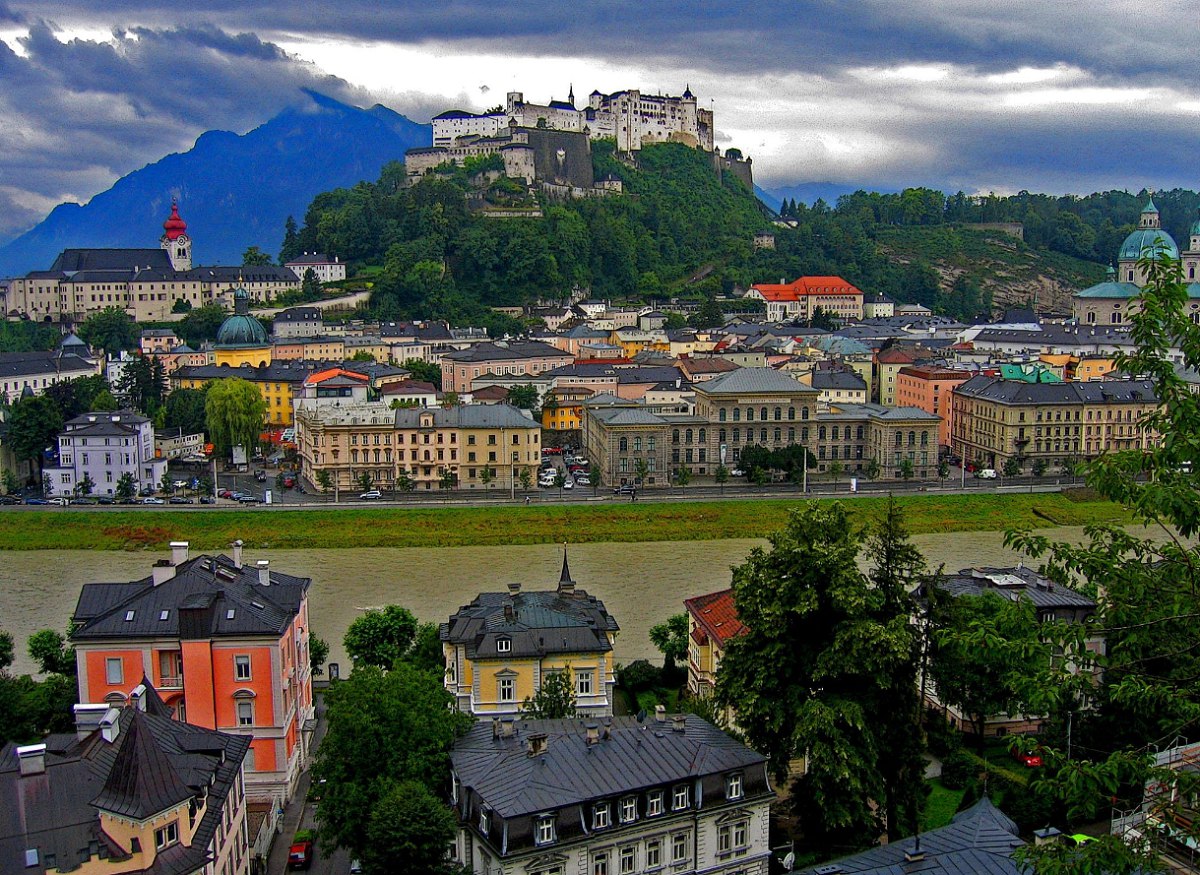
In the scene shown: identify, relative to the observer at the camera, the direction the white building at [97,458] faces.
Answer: facing the viewer

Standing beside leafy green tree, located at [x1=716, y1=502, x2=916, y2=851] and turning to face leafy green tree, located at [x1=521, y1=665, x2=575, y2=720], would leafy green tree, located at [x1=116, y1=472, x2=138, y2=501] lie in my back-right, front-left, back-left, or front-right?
front-right

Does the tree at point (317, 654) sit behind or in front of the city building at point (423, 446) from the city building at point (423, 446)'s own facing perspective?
in front

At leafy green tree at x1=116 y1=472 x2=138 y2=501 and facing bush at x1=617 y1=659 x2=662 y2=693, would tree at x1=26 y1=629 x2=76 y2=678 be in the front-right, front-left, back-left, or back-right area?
front-right

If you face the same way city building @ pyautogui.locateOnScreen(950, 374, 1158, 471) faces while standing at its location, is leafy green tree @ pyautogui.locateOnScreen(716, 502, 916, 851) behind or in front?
in front

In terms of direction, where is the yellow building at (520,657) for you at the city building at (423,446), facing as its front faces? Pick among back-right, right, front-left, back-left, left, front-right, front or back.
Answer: front

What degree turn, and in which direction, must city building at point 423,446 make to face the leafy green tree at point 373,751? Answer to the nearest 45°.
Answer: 0° — it already faces it

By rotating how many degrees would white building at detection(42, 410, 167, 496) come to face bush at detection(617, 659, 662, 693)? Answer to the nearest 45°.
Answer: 0° — it already faces it

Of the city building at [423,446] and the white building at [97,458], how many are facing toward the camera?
2

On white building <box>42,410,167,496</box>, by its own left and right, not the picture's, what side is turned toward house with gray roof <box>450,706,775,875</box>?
front

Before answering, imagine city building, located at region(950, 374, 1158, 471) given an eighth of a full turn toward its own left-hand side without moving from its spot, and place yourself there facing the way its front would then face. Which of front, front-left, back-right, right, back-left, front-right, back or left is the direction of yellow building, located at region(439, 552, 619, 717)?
front-right

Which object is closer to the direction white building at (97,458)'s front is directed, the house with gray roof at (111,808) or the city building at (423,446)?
the house with gray roof

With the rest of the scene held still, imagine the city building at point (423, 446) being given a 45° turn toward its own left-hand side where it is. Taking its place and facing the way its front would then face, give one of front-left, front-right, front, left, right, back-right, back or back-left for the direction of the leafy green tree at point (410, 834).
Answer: front-right

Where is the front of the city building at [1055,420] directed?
toward the camera

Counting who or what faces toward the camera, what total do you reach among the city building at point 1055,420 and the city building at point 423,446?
2

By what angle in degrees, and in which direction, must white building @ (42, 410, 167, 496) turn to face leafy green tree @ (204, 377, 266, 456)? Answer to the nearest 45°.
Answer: approximately 135° to its left

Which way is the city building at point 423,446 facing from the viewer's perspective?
toward the camera

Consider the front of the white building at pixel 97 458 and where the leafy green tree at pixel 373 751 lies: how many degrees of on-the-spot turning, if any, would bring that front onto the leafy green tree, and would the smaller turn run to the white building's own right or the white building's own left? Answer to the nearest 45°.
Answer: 0° — it already faces it

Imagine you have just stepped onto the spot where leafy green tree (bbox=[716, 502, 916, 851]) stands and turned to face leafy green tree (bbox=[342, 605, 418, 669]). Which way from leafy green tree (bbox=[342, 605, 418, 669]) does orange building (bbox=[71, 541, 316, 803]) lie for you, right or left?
left
